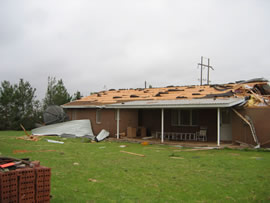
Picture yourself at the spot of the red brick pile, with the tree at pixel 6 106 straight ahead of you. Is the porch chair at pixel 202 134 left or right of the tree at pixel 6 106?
right

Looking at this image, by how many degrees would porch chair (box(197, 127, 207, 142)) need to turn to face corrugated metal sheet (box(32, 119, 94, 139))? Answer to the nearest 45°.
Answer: approximately 45° to its right

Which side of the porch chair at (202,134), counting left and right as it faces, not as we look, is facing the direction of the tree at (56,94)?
right

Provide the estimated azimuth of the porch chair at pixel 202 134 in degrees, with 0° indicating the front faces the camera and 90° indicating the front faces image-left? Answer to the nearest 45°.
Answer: approximately 45°

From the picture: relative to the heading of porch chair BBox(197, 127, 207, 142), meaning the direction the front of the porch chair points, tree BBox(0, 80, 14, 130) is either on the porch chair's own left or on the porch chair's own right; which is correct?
on the porch chair's own right
